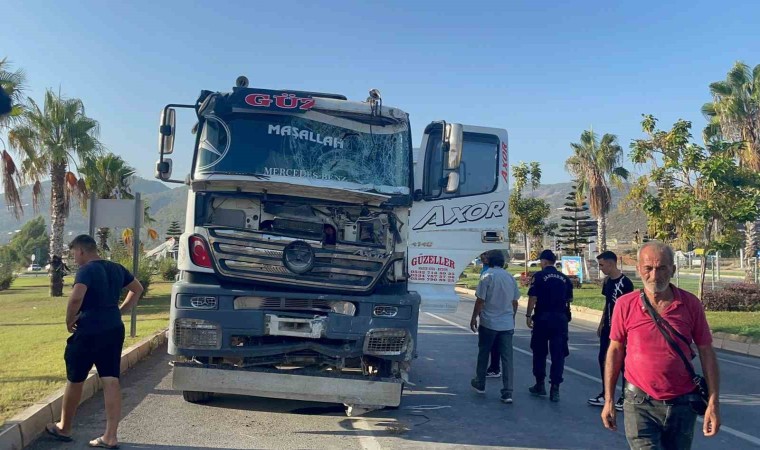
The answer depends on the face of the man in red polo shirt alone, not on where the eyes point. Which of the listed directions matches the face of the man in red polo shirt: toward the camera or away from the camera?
toward the camera

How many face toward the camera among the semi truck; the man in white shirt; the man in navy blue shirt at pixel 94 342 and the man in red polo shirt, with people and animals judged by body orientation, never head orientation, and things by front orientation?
2

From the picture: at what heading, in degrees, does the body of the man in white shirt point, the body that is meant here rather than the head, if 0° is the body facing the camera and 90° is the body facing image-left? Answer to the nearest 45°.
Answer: approximately 135°

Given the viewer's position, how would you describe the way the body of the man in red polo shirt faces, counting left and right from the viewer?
facing the viewer

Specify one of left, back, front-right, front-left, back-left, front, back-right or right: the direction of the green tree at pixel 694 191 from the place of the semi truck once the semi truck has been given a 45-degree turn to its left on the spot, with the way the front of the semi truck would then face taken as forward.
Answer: left

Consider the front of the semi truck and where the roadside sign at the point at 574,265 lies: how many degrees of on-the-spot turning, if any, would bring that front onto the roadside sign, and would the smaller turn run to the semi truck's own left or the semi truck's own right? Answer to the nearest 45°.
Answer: approximately 135° to the semi truck's own left

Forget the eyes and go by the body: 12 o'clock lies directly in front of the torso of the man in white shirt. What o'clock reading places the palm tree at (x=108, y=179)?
The palm tree is roughly at 12 o'clock from the man in white shirt.

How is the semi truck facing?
toward the camera

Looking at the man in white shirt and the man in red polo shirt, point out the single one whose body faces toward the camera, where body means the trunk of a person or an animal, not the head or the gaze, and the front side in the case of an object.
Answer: the man in red polo shirt

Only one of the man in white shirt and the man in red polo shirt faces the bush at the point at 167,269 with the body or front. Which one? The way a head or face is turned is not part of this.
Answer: the man in white shirt
